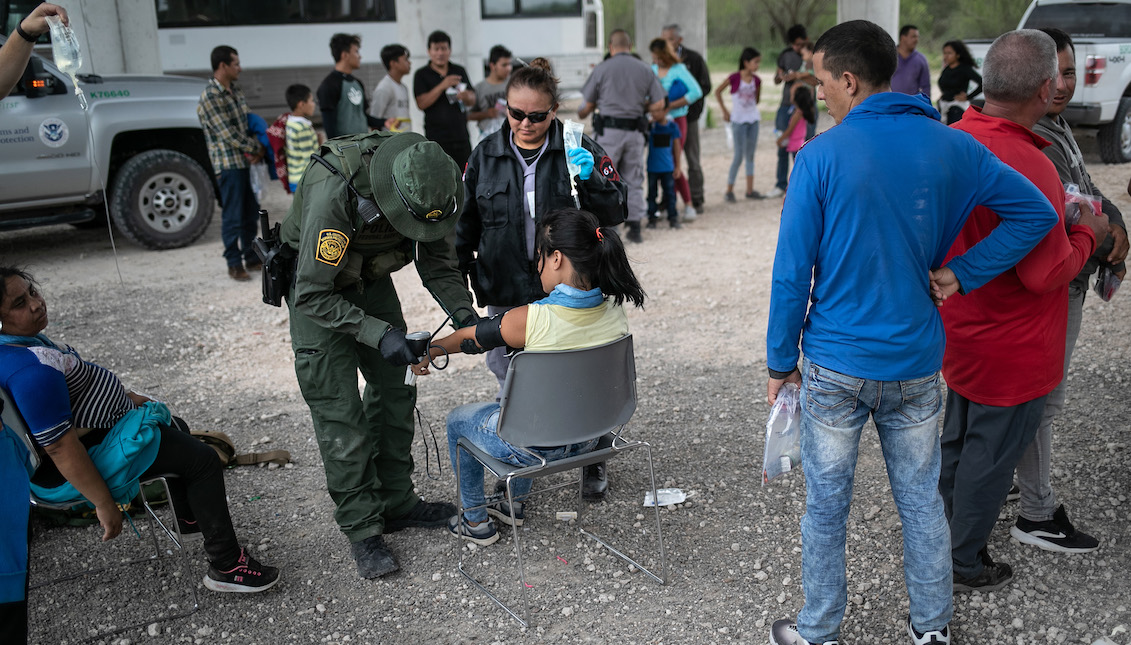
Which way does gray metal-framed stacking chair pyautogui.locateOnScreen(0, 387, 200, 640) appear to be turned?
to the viewer's right

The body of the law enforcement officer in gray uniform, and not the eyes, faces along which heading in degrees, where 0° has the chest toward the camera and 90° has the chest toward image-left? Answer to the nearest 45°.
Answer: approximately 180°

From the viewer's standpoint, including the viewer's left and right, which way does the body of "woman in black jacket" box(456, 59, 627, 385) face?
facing the viewer

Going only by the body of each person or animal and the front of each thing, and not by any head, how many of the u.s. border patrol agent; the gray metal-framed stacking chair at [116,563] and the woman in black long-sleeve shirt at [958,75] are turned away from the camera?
0

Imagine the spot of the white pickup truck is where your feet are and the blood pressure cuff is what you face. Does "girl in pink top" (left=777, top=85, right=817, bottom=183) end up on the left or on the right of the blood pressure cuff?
right

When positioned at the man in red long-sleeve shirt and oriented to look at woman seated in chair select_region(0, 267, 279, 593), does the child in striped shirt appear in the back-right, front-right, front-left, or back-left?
front-right

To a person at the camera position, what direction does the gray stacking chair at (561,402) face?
facing away from the viewer and to the left of the viewer

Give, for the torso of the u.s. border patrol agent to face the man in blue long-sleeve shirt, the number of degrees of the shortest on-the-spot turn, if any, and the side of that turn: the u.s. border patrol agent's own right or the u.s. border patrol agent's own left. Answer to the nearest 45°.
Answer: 0° — they already face them

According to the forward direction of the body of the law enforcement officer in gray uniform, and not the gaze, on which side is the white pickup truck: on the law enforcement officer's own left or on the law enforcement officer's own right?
on the law enforcement officer's own right

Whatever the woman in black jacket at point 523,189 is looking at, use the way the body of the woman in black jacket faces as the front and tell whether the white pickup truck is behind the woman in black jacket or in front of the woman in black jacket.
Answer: behind

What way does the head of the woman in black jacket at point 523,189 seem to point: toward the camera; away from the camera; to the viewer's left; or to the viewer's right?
toward the camera

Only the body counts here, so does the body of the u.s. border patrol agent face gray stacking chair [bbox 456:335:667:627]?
yes

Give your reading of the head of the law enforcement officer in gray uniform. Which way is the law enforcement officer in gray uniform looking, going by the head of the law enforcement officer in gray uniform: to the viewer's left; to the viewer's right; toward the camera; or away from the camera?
away from the camera

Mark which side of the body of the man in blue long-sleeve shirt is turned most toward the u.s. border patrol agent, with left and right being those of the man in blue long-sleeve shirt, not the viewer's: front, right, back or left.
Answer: left

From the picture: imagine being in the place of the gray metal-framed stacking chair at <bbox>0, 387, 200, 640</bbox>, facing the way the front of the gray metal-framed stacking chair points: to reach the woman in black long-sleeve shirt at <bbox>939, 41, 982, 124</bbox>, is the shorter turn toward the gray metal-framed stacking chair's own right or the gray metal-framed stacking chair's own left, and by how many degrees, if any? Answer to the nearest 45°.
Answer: approximately 45° to the gray metal-framed stacking chair's own left

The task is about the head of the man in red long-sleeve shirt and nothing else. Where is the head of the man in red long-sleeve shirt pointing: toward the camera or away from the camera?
away from the camera

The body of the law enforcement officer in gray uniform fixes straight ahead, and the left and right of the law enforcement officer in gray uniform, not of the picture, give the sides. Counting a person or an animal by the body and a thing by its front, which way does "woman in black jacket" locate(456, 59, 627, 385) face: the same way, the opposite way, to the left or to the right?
the opposite way

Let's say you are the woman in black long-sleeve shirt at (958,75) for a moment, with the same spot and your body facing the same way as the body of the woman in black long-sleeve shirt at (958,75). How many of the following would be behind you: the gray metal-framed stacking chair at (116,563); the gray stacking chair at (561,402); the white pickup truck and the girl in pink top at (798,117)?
1

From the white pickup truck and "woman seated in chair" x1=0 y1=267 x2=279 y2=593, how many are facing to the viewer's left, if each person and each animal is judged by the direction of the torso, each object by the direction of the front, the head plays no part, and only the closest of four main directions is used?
0
